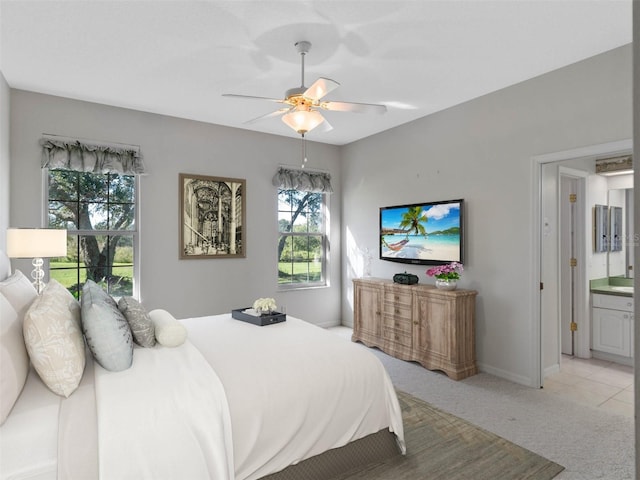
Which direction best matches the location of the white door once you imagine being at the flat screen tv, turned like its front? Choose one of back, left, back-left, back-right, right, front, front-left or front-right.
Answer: back-left

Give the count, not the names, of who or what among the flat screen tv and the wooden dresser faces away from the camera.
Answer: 0

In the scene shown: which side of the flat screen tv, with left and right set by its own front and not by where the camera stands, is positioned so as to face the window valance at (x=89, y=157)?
front

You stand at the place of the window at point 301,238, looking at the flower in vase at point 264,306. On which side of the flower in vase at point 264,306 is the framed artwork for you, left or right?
right

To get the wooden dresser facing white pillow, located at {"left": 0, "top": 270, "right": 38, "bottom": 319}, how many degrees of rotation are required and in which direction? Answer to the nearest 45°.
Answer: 0° — it already faces it

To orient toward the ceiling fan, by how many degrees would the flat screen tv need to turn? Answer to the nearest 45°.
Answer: approximately 45° to its left

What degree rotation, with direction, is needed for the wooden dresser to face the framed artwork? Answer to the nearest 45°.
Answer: approximately 45° to its right

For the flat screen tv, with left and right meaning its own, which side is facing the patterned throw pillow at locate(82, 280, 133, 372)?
front

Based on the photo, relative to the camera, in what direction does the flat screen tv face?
facing the viewer and to the left of the viewer

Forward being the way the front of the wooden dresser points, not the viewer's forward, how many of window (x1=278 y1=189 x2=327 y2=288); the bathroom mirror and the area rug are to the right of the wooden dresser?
1

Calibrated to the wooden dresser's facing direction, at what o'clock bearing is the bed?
The bed is roughly at 11 o'clock from the wooden dresser.
